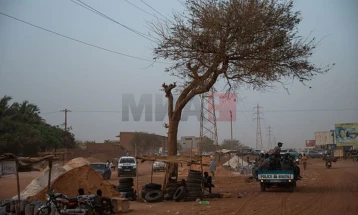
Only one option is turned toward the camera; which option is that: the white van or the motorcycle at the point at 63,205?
the white van

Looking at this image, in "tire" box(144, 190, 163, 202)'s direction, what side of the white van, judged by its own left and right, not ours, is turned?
front

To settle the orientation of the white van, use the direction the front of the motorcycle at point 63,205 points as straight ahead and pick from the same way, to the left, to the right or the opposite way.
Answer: to the left

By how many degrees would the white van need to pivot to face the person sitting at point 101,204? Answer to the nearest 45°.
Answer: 0° — it already faces them

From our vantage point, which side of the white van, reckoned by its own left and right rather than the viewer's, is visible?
front

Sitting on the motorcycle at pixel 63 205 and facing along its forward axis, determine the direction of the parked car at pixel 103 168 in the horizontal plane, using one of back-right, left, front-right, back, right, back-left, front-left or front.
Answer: right

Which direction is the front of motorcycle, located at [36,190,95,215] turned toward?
to the viewer's left

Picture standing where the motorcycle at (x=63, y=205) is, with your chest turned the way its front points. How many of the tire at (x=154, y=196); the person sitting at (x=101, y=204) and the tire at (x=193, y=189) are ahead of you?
0

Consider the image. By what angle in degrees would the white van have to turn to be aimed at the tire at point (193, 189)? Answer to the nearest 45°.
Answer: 0° — it already faces it

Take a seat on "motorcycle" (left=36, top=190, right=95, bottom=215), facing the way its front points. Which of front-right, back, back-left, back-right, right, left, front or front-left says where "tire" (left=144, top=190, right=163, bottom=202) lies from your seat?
back-right

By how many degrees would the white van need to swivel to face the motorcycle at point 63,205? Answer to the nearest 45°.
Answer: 0° — it already faces it
